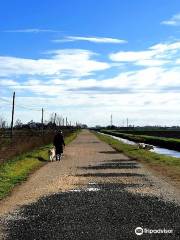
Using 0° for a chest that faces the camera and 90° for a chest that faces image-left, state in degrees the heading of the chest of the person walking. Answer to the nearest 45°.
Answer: approximately 180°
